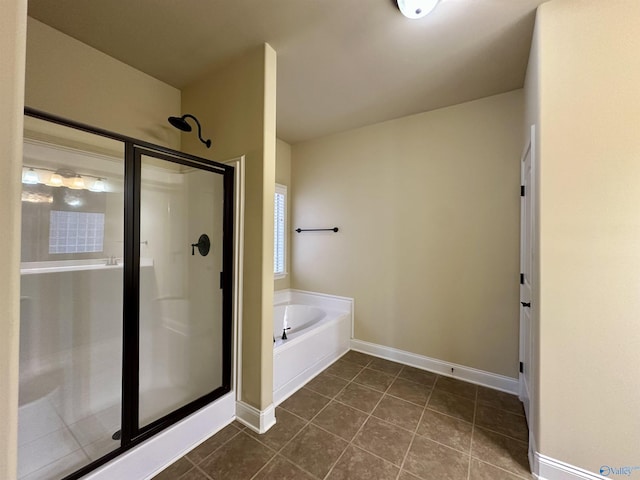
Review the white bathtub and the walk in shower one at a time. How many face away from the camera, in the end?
0

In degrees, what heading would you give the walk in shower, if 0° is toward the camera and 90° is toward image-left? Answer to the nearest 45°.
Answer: approximately 315°

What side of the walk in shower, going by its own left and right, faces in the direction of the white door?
front

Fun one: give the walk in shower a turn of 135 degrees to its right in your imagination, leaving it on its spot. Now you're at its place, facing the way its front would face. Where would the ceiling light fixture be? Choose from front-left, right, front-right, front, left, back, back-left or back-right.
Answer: back-left

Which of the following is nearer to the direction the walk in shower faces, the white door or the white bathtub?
the white door

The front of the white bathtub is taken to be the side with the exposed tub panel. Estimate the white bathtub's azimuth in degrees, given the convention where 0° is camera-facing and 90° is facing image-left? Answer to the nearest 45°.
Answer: approximately 315°
